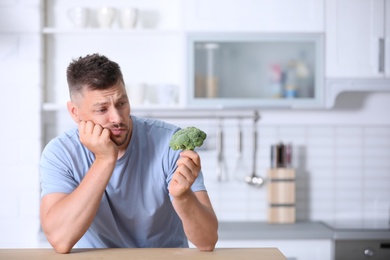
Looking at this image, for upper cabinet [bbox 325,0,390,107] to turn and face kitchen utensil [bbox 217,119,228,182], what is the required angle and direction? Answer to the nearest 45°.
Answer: approximately 90° to its right

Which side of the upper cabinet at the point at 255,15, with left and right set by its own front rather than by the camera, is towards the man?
front

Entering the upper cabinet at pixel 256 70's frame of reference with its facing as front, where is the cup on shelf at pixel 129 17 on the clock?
The cup on shelf is roughly at 3 o'clock from the upper cabinet.

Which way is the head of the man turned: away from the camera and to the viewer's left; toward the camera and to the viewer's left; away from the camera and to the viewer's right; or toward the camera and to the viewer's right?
toward the camera and to the viewer's right

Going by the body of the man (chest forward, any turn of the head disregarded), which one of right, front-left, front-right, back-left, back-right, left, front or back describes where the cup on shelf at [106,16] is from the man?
back

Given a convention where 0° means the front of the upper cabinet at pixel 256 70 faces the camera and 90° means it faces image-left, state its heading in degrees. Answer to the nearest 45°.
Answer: approximately 0°
